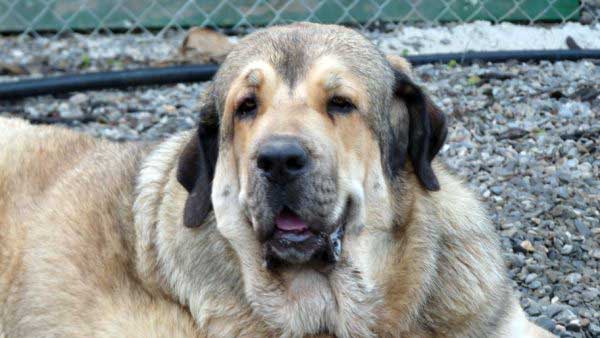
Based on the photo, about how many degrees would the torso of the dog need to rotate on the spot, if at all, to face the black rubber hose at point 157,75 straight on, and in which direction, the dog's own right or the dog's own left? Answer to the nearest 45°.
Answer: approximately 135° to the dog's own left

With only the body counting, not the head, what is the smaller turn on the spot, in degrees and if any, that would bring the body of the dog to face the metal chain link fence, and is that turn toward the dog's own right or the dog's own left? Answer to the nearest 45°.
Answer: approximately 135° to the dog's own left

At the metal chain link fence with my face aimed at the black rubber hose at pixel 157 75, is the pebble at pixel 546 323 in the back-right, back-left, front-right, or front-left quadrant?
front-left

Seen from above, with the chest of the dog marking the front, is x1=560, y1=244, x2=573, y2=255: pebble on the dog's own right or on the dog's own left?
on the dog's own left

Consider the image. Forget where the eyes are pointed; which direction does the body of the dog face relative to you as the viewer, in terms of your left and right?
facing the viewer and to the right of the viewer

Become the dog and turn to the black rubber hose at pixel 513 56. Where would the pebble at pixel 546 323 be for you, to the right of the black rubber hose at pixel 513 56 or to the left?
right

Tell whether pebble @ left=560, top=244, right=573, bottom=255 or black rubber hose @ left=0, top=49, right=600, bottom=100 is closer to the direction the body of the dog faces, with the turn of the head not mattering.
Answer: the pebble

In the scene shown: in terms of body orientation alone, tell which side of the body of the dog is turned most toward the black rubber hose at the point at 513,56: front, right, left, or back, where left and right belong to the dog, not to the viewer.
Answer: left

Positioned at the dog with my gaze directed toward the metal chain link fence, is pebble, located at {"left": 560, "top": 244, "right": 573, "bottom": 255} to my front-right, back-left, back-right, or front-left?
front-right

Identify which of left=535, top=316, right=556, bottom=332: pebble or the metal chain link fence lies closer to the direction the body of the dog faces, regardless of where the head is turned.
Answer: the pebble

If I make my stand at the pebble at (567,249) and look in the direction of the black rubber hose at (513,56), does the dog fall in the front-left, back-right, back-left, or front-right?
back-left
